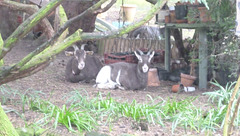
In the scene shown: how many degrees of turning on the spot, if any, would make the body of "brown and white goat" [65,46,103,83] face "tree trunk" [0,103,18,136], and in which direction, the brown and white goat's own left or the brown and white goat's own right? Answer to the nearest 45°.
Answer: approximately 45° to the brown and white goat's own left

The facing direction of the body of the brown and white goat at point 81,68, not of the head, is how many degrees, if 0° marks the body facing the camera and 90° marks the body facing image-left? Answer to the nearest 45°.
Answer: approximately 45°

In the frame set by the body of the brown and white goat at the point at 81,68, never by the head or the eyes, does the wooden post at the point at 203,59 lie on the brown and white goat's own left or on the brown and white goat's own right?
on the brown and white goat's own left

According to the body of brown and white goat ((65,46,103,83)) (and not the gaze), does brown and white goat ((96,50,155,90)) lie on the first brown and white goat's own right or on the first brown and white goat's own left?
on the first brown and white goat's own left

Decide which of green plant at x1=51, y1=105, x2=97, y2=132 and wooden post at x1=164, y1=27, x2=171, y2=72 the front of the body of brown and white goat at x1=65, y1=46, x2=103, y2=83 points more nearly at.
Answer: the green plant

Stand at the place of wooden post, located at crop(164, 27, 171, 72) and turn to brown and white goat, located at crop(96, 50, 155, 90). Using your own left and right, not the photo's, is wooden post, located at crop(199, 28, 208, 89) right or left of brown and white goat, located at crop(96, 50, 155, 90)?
left

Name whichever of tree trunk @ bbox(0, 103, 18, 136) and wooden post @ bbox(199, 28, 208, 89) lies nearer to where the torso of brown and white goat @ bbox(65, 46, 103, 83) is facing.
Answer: the tree trunk
